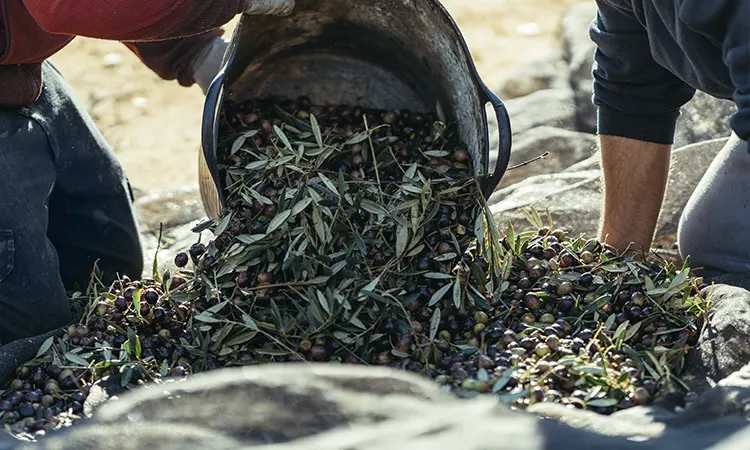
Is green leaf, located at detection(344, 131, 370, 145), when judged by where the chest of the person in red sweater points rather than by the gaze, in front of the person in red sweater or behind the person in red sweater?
in front

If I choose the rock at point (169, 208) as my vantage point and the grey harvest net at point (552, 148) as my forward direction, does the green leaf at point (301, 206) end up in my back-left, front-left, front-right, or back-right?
front-right

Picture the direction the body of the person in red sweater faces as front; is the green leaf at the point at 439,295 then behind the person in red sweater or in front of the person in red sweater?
in front

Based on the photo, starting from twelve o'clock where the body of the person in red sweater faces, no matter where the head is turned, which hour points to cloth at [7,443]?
The cloth is roughly at 3 o'clock from the person in red sweater.

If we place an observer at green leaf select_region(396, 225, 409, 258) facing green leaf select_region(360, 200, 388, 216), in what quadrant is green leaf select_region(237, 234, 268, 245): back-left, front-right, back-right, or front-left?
front-left

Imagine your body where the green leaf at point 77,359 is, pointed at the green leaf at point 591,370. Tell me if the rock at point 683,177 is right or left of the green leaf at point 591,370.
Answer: left

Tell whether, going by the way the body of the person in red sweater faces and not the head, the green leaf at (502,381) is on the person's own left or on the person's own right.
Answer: on the person's own right

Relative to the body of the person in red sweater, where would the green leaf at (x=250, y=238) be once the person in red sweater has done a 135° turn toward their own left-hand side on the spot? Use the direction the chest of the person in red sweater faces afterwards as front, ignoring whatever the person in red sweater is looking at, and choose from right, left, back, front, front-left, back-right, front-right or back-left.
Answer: back

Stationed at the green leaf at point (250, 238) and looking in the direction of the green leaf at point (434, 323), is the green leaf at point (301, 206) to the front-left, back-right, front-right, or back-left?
front-left

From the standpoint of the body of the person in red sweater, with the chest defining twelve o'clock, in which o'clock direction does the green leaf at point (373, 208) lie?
The green leaf is roughly at 1 o'clock from the person in red sweater.

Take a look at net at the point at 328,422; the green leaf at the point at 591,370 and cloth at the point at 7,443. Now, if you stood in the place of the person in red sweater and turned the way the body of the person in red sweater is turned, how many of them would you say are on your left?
0

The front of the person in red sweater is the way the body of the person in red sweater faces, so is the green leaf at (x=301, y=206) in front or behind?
in front

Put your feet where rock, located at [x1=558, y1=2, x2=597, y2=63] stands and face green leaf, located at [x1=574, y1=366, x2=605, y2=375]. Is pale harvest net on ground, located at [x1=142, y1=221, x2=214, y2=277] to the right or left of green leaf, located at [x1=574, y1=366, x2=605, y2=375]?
right

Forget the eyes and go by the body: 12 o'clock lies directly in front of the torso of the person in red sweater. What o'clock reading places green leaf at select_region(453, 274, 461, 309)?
The green leaf is roughly at 1 o'clock from the person in red sweater.

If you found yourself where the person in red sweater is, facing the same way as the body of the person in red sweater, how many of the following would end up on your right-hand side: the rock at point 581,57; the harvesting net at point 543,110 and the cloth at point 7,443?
1

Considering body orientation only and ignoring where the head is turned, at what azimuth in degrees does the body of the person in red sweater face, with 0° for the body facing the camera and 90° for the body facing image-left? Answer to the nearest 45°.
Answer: approximately 270°
